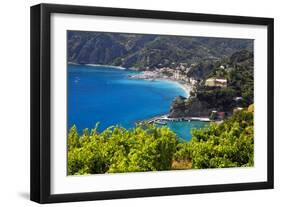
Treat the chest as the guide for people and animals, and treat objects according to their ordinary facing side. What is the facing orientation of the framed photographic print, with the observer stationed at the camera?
facing the viewer and to the right of the viewer
